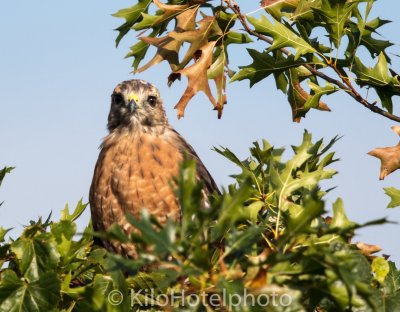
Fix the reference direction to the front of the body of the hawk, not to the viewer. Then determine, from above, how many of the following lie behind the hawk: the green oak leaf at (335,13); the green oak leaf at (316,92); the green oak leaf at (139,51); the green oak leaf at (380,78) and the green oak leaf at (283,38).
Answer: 0

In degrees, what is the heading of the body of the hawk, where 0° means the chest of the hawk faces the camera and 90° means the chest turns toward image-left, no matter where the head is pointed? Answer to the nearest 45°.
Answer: approximately 0°

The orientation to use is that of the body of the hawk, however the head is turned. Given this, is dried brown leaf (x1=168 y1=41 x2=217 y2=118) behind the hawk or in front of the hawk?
in front

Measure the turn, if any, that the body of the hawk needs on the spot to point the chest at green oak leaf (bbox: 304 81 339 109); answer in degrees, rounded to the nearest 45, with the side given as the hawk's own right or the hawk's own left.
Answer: approximately 45° to the hawk's own left

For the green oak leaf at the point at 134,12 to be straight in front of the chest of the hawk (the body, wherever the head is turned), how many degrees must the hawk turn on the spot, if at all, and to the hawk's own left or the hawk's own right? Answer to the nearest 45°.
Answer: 0° — it already faces it

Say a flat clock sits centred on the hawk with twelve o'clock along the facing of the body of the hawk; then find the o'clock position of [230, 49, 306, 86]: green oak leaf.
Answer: The green oak leaf is roughly at 9 o'clock from the hawk.

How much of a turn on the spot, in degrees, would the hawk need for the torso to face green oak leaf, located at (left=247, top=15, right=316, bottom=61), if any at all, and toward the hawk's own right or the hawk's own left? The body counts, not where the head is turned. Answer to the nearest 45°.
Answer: approximately 45° to the hawk's own left

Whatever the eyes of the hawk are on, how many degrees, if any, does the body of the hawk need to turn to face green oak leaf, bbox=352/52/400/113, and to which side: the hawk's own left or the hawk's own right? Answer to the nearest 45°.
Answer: approximately 45° to the hawk's own left

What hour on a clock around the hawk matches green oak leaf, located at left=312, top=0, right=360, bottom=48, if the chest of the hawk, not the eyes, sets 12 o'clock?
The green oak leaf is roughly at 9 o'clock from the hawk.

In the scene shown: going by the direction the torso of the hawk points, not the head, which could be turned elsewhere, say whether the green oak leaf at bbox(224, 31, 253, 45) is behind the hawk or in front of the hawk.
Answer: in front
